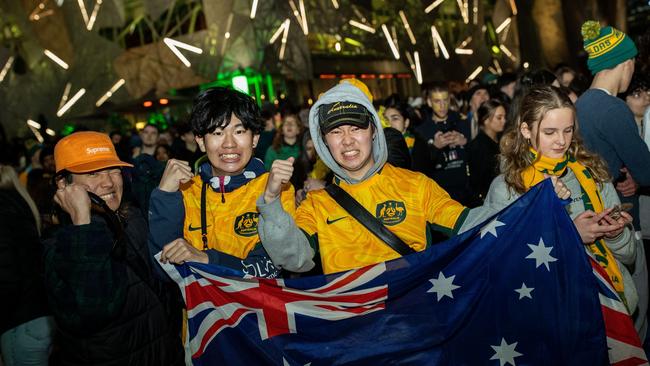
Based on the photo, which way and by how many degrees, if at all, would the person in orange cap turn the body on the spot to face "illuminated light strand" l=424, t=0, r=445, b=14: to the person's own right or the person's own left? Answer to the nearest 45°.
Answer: approximately 90° to the person's own left

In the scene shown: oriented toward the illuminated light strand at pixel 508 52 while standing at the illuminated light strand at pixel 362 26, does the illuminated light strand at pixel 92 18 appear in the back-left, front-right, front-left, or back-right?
back-left

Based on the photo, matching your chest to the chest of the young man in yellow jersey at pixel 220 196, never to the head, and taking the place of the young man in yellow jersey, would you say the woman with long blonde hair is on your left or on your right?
on your left

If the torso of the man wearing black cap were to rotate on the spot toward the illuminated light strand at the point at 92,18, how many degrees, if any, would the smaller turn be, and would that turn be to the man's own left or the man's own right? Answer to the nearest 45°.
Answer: approximately 135° to the man's own right

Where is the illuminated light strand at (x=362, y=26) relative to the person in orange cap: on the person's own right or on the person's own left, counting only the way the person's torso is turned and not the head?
on the person's own left

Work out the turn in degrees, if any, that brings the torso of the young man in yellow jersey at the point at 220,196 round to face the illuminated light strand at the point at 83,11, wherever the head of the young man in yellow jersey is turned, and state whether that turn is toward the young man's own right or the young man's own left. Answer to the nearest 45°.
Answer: approximately 180°

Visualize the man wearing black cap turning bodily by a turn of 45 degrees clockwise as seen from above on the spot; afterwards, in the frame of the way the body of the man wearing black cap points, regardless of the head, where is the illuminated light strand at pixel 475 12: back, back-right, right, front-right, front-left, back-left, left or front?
back-right

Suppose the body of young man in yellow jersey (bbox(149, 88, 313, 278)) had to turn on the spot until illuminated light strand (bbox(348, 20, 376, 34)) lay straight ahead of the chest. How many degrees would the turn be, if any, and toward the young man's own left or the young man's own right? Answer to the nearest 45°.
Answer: approximately 180°

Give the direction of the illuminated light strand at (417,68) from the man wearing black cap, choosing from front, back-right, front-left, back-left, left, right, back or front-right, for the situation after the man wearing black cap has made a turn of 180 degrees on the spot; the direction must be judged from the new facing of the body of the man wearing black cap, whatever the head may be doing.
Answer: front
